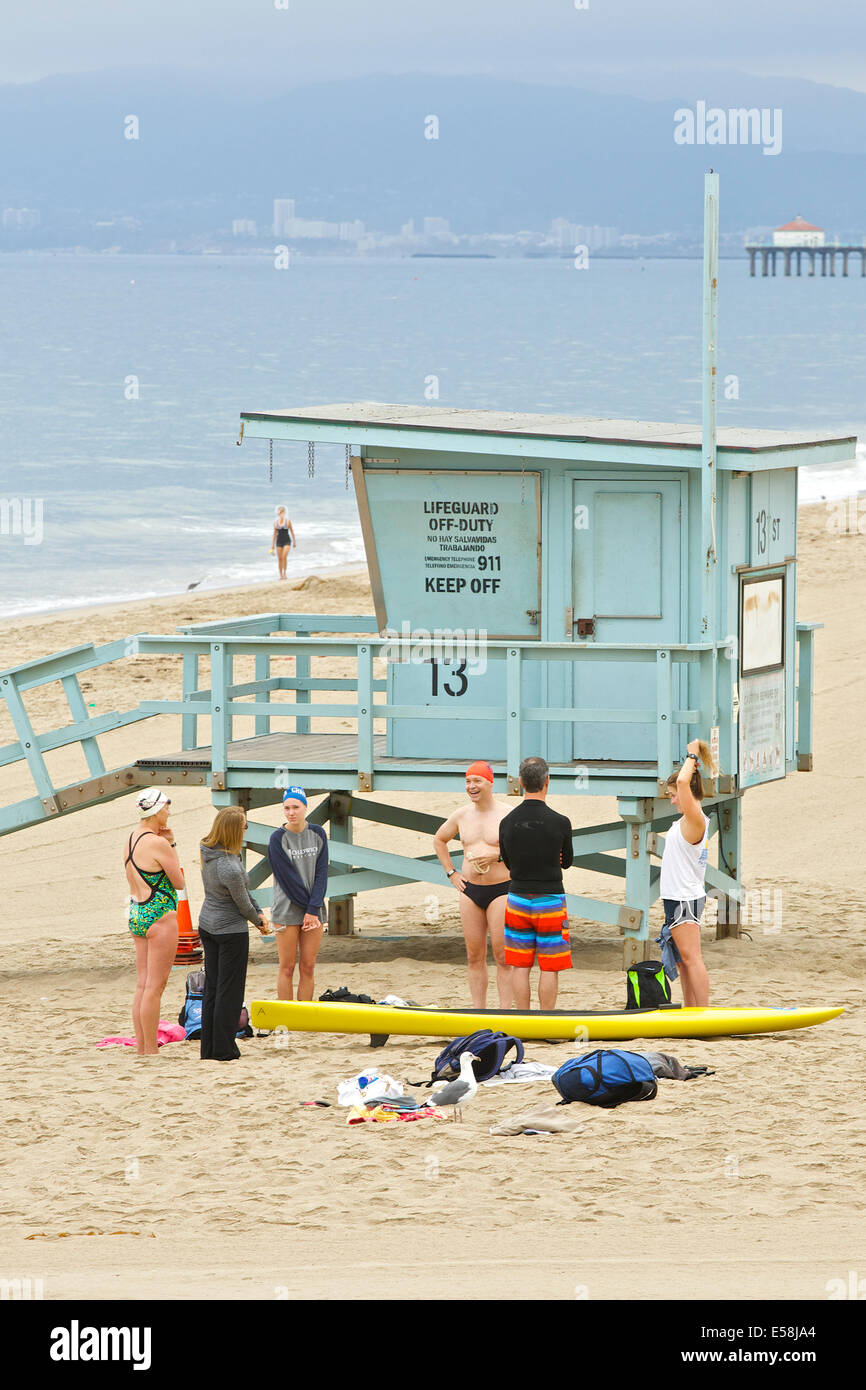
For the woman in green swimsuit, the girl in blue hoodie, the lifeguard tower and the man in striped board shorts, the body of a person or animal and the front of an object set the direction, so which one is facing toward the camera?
the girl in blue hoodie

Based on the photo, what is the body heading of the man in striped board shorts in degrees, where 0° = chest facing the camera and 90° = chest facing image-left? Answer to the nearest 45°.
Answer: approximately 180°

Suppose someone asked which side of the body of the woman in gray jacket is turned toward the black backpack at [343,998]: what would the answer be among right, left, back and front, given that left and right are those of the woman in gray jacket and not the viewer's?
front

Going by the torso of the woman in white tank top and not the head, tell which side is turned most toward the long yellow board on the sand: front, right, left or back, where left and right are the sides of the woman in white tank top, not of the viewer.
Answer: front

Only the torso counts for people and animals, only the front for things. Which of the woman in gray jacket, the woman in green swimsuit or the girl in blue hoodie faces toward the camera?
the girl in blue hoodie

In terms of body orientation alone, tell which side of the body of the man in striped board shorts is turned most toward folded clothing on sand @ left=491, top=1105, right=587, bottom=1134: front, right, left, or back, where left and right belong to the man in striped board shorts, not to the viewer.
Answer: back

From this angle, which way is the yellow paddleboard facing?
to the viewer's right

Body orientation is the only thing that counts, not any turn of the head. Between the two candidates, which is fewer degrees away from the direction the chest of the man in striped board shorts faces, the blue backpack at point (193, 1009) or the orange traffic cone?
the orange traffic cone

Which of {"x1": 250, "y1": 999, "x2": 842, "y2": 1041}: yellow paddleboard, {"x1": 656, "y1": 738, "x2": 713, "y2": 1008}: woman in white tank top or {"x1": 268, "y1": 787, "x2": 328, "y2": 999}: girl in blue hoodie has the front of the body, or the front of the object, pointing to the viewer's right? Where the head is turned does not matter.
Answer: the yellow paddleboard

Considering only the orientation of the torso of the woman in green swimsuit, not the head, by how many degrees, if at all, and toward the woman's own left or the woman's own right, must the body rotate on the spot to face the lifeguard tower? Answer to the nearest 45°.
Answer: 0° — they already face it

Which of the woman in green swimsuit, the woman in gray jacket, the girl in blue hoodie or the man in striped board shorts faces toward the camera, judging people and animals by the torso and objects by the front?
the girl in blue hoodie

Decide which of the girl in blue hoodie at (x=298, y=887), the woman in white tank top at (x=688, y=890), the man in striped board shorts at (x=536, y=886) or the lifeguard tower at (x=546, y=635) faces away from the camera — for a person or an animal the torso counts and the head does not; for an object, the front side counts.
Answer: the man in striped board shorts
